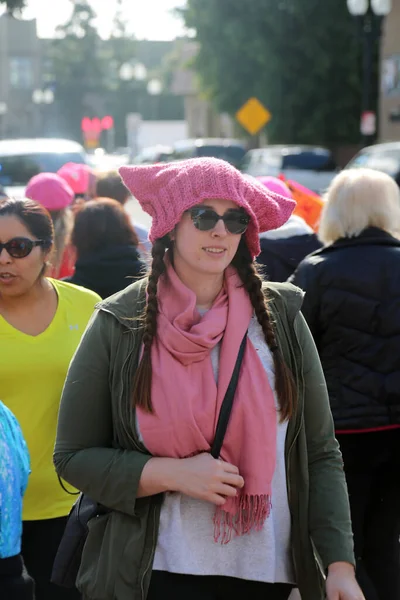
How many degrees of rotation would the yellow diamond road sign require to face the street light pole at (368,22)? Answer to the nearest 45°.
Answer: approximately 45° to its left

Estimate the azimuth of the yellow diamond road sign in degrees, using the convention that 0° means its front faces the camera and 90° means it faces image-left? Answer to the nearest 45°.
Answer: approximately 0°

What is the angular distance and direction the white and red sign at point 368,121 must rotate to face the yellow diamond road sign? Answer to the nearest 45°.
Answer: approximately 135° to its right

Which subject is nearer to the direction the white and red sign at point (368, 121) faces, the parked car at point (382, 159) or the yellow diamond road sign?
the parked car

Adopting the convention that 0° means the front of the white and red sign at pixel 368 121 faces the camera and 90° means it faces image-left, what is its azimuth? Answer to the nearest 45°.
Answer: approximately 0°

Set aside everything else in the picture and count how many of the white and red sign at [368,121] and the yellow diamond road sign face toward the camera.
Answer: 2

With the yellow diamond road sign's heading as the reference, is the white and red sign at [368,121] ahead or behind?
ahead
